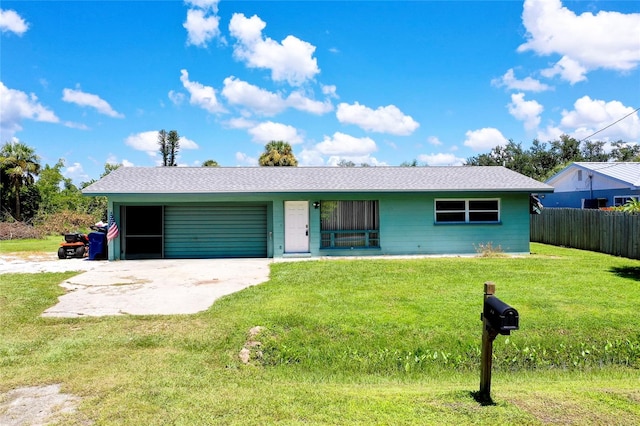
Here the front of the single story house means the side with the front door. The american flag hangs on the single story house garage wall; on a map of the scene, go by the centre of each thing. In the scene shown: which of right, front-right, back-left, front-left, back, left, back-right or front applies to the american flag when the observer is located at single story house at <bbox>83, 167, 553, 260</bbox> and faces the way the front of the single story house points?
right

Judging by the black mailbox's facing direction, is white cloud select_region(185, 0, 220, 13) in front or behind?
behind

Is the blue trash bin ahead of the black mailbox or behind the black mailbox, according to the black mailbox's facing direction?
behind

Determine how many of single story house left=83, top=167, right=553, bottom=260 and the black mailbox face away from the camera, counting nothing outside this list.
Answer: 0

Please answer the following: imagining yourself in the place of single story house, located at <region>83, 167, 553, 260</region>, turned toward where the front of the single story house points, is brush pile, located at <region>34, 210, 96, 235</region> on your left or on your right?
on your right

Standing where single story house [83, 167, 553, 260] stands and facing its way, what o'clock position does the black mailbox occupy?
The black mailbox is roughly at 12 o'clock from the single story house.

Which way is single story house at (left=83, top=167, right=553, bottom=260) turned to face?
toward the camera

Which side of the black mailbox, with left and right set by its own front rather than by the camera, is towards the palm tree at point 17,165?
back

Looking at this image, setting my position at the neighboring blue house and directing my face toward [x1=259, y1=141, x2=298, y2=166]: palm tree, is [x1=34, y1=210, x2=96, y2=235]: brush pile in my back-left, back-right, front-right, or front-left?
front-left

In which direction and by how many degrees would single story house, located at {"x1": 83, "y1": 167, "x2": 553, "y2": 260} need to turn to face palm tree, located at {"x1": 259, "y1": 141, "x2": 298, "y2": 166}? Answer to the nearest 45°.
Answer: approximately 180°

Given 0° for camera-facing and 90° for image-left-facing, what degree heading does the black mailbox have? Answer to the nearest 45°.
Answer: approximately 315°

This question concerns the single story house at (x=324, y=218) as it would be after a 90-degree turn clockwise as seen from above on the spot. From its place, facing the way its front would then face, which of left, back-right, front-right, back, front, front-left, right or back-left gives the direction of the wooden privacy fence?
back
